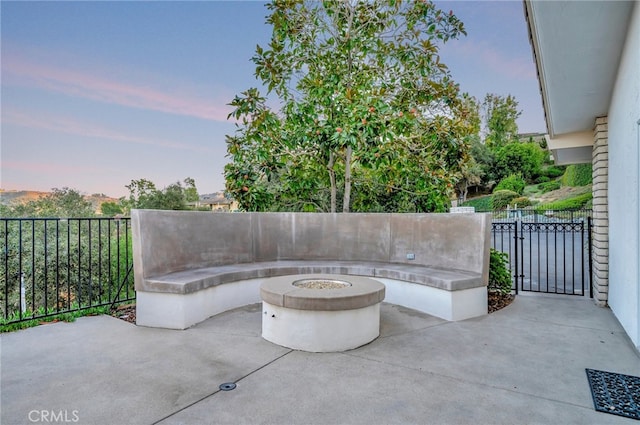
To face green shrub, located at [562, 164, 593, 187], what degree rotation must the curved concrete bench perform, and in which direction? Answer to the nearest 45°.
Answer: approximately 135° to its left

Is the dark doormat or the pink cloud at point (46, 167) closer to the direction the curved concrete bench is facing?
the dark doormat

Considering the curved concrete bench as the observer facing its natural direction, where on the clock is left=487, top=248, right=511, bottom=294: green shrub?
The green shrub is roughly at 9 o'clock from the curved concrete bench.

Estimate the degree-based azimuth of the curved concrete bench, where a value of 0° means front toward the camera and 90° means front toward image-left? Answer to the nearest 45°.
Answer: approximately 0°

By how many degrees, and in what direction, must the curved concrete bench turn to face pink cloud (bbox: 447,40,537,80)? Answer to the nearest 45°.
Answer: approximately 135° to its left

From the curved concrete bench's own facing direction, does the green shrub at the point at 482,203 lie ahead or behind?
behind

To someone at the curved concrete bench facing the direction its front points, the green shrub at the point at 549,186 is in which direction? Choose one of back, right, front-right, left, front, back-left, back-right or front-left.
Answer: back-left

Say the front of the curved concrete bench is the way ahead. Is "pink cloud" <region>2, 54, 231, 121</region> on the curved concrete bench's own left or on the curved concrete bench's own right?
on the curved concrete bench's own right

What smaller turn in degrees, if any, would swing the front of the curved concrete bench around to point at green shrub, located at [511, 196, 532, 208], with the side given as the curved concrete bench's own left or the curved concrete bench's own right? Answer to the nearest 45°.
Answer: approximately 135° to the curved concrete bench's own left
